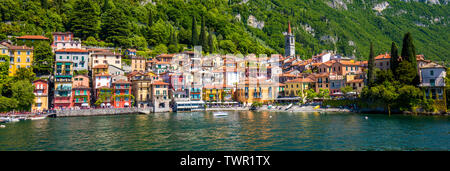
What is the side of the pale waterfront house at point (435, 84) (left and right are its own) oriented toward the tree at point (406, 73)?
right

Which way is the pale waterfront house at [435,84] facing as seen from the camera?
toward the camera
